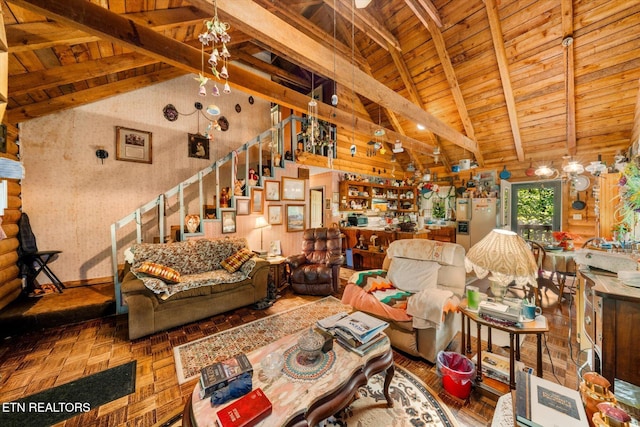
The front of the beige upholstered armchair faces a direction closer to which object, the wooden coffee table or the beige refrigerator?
the wooden coffee table

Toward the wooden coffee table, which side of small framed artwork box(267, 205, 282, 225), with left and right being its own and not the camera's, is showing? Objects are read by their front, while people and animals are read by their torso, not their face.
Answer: front

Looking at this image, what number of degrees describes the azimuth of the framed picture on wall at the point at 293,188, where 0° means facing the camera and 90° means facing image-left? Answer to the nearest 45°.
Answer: approximately 0°

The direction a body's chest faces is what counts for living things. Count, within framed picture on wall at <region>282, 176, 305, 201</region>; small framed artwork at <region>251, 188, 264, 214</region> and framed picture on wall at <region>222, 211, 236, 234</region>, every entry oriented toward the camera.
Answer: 3

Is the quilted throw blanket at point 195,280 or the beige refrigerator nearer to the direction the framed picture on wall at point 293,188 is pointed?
the quilted throw blanket

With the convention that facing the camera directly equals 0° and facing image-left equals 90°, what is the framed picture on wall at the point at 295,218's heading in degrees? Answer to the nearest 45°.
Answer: approximately 0°

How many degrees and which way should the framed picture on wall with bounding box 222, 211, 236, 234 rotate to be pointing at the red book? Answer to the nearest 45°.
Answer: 0° — it already faces it

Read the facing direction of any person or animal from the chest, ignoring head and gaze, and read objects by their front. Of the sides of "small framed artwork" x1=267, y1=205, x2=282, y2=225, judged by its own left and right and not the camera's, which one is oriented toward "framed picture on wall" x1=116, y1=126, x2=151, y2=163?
right
